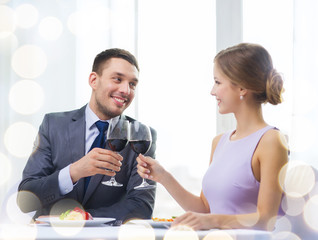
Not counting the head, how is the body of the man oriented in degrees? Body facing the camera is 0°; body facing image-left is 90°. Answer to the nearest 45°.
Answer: approximately 315°

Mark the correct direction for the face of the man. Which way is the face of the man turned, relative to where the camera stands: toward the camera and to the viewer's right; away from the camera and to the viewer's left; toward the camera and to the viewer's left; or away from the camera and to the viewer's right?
toward the camera and to the viewer's right

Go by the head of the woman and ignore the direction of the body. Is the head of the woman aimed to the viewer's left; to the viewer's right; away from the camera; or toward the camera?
to the viewer's left

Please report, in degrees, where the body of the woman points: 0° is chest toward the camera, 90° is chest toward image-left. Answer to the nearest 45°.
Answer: approximately 45°
